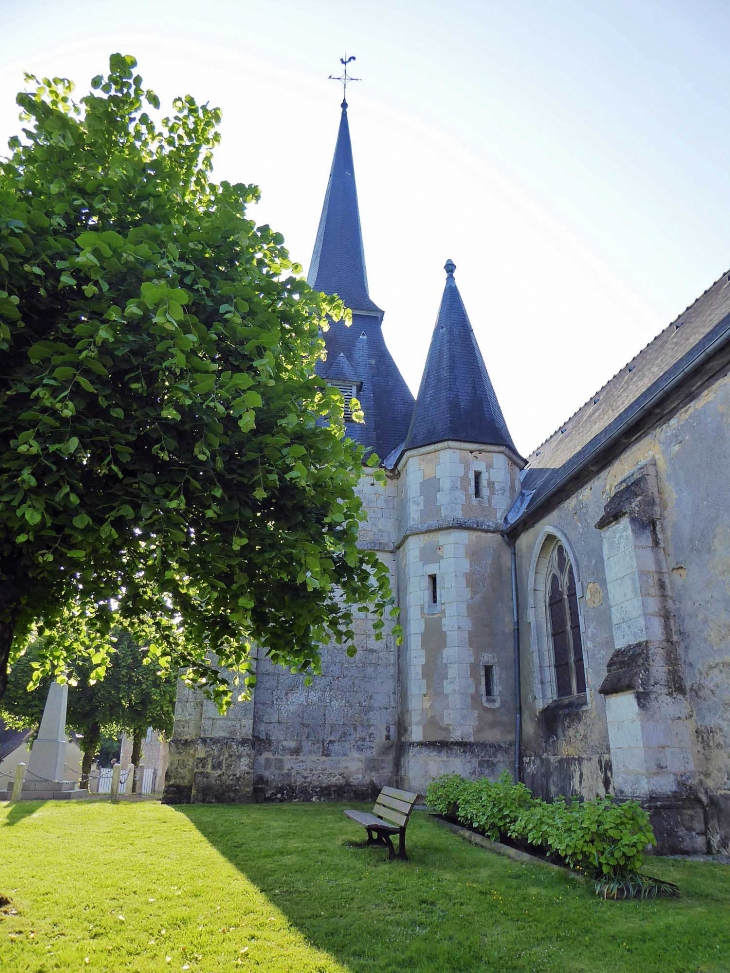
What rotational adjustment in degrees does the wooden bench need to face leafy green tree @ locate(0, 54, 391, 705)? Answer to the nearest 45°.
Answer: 0° — it already faces it

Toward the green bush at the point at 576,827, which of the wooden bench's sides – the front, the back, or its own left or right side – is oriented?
back

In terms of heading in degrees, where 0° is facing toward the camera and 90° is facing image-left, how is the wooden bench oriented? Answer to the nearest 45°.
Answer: approximately 45°

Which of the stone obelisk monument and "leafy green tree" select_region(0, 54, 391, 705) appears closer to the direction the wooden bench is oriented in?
the leafy green tree

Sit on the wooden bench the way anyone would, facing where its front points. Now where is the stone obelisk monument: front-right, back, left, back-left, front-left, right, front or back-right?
right

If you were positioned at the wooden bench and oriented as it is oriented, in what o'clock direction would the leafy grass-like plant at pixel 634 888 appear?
The leafy grass-like plant is roughly at 9 o'clock from the wooden bench.

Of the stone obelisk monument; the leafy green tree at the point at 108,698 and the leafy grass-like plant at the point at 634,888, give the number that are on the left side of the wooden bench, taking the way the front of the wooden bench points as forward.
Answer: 1

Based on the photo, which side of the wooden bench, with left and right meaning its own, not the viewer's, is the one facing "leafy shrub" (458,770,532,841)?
back

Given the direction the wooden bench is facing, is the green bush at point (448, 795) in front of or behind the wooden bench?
behind

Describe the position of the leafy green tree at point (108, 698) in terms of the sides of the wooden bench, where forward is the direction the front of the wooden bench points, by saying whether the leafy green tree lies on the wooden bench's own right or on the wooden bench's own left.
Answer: on the wooden bench's own right
